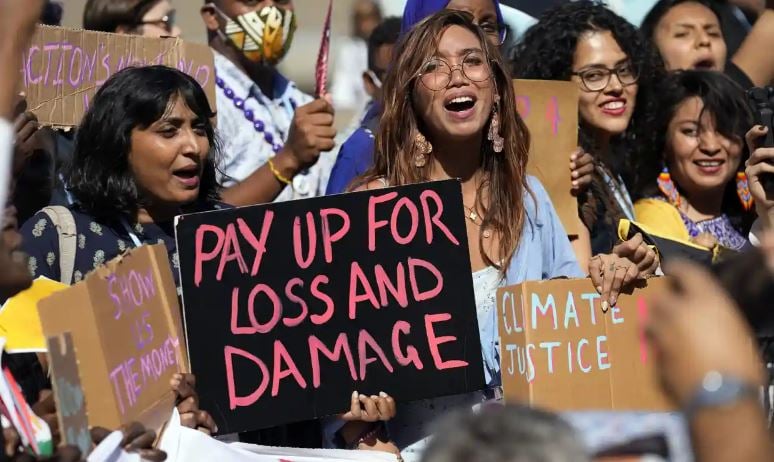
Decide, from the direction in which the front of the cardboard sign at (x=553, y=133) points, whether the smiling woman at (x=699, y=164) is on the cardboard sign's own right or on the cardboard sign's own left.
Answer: on the cardboard sign's own left

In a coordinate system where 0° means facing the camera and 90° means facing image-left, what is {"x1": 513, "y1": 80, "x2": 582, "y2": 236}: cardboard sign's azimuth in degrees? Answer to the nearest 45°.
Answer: approximately 0°

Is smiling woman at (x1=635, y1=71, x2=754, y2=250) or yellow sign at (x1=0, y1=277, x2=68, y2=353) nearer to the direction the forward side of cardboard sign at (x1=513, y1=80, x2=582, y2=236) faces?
the yellow sign

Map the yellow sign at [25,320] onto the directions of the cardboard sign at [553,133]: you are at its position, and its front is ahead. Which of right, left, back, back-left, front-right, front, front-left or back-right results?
front-right
